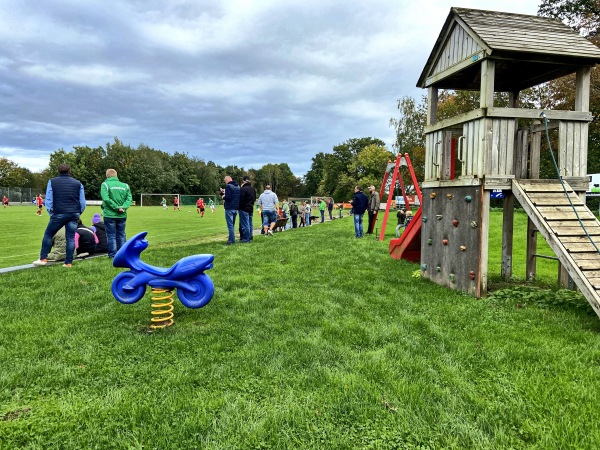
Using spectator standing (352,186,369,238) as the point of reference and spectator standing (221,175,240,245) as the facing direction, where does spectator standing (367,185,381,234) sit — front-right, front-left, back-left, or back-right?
back-right

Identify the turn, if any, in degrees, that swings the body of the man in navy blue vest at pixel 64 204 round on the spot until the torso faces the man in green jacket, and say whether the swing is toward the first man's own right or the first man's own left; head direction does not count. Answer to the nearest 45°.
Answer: approximately 45° to the first man's own right

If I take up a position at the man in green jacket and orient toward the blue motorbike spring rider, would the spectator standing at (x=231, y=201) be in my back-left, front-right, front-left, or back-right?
back-left

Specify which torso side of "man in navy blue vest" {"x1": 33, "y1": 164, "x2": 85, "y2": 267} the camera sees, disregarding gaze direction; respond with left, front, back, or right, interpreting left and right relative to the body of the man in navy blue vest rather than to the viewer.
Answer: back

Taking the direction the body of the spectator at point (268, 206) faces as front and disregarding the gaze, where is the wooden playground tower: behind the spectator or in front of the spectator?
behind

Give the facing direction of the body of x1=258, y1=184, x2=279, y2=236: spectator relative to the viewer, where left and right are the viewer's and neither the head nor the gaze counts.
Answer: facing away from the viewer

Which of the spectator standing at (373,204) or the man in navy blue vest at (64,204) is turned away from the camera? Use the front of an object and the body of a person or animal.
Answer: the man in navy blue vest

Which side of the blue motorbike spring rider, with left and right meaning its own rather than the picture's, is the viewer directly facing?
left

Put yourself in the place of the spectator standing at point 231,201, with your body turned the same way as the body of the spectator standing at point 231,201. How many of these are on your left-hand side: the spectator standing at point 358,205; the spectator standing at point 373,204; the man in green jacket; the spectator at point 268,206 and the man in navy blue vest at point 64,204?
2

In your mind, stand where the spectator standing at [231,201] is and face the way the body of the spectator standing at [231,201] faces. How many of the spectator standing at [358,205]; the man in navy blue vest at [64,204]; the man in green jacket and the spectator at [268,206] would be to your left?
2
